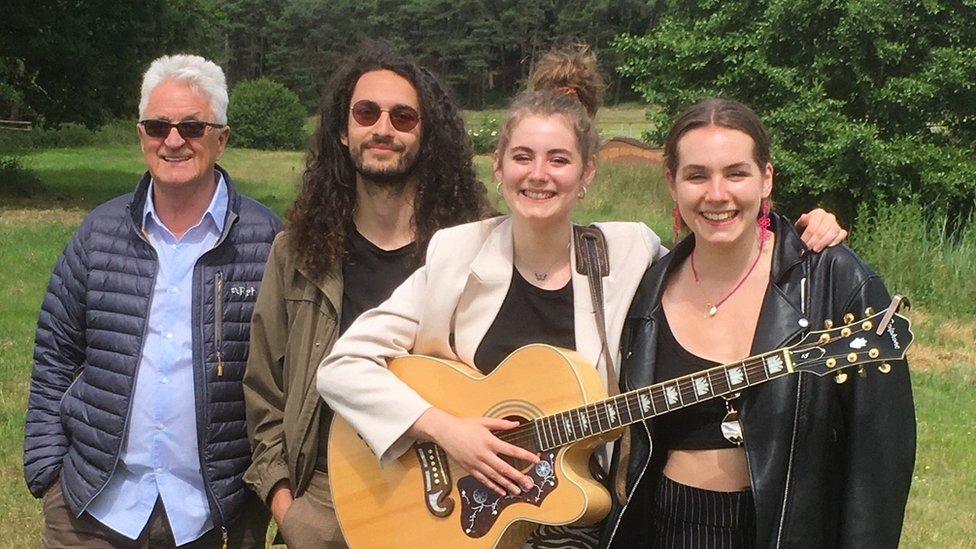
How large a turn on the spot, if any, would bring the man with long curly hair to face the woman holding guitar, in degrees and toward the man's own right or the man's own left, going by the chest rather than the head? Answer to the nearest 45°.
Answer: approximately 45° to the man's own left

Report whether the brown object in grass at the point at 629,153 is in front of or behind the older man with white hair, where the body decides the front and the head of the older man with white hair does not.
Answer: behind

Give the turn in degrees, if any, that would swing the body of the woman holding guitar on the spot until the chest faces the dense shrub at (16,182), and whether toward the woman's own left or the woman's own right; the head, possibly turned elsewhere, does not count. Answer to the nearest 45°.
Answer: approximately 135° to the woman's own right

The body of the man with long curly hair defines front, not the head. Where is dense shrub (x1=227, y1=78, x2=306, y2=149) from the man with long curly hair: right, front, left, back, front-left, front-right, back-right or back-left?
back

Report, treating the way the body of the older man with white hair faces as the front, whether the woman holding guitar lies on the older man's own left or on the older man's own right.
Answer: on the older man's own left

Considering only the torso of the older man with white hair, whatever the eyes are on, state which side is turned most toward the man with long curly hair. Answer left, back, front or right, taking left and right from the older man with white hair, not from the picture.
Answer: left

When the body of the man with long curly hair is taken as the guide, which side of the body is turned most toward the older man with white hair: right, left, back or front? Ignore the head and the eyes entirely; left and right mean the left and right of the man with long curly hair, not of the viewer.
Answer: right

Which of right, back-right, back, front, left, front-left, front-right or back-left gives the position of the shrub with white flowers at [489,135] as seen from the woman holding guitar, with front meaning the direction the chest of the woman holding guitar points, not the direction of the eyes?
back

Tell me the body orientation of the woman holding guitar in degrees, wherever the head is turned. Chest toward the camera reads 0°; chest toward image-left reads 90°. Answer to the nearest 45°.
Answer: approximately 0°
